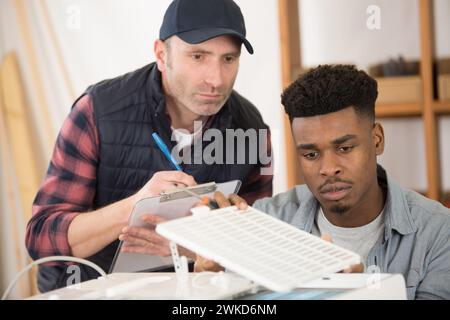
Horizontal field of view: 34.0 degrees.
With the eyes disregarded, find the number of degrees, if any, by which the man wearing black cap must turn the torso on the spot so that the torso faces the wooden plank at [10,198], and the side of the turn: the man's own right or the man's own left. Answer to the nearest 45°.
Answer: approximately 180°

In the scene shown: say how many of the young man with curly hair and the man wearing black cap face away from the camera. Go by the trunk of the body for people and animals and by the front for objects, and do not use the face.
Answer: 0

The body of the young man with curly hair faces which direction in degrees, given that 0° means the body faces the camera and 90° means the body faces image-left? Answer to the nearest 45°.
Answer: approximately 45°

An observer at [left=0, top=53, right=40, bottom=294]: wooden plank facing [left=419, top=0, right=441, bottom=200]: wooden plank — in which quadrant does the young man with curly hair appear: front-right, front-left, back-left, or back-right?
front-right

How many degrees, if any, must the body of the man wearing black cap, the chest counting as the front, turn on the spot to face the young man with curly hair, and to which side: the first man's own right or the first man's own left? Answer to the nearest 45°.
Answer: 0° — they already face them

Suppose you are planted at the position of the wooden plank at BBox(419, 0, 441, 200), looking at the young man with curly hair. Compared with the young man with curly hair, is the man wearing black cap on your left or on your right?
right

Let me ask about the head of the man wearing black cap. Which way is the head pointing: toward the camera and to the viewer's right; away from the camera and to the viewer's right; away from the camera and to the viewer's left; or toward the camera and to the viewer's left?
toward the camera and to the viewer's right

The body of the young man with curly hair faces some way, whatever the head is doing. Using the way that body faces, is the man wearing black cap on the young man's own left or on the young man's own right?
on the young man's own right

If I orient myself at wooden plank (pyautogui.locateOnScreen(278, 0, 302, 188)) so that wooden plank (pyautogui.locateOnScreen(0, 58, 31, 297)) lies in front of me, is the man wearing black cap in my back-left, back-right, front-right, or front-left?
front-left

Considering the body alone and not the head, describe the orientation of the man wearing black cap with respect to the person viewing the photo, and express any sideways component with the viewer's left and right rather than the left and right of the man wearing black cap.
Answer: facing the viewer and to the right of the viewer

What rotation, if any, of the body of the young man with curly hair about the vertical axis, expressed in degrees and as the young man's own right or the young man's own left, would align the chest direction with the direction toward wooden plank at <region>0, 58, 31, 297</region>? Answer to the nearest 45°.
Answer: approximately 90° to the young man's own right

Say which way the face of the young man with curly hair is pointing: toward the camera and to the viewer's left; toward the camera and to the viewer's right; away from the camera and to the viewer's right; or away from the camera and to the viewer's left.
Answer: toward the camera and to the viewer's left

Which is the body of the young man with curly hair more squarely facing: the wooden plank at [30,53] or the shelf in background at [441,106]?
the wooden plank

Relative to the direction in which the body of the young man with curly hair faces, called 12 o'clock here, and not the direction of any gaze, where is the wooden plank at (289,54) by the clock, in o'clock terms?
The wooden plank is roughly at 4 o'clock from the young man with curly hair.
